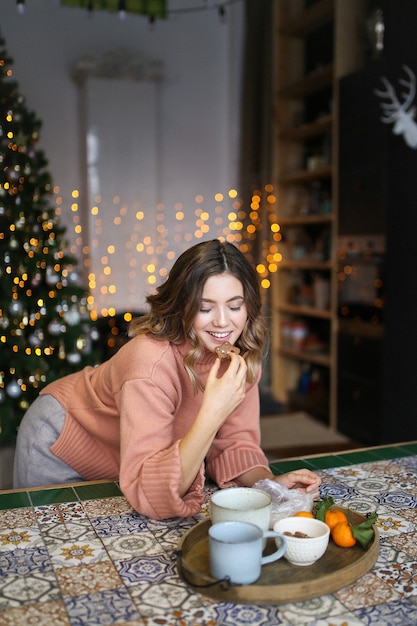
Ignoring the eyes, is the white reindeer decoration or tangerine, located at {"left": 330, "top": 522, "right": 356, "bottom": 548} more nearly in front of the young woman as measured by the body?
the tangerine

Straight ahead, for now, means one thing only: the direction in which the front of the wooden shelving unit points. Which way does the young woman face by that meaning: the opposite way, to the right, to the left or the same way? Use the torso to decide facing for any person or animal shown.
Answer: to the left

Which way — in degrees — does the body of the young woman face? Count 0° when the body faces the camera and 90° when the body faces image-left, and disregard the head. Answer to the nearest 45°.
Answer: approximately 315°

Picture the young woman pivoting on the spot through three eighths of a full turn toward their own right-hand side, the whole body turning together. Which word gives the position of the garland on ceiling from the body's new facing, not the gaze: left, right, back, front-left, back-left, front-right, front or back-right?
right

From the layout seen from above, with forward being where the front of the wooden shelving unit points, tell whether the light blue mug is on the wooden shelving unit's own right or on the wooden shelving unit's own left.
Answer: on the wooden shelving unit's own left
